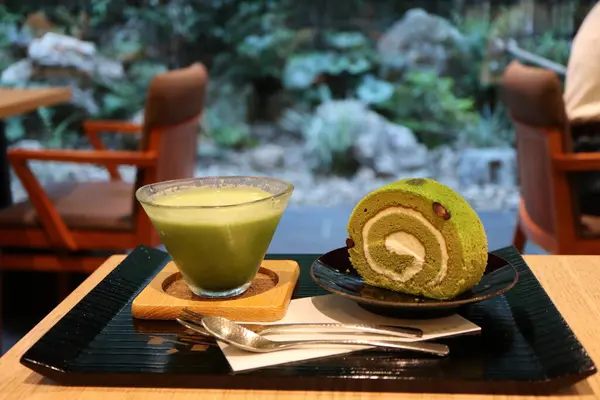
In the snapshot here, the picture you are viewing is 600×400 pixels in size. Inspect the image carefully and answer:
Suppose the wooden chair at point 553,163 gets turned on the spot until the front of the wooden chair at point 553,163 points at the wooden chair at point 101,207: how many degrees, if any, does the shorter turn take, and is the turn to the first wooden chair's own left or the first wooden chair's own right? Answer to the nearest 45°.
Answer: approximately 135° to the first wooden chair's own left

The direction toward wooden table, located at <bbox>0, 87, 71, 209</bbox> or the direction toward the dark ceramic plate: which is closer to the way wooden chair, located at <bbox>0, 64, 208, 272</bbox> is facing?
the wooden table

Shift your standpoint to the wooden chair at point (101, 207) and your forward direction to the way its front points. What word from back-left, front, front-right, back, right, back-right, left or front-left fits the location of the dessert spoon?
back-left

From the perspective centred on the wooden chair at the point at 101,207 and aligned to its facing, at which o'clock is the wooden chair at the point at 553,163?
the wooden chair at the point at 553,163 is roughly at 5 o'clock from the wooden chair at the point at 101,207.

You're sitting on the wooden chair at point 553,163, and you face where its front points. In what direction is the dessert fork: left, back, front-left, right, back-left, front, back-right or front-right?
back-right

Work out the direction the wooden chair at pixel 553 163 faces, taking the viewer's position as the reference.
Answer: facing away from the viewer and to the right of the viewer

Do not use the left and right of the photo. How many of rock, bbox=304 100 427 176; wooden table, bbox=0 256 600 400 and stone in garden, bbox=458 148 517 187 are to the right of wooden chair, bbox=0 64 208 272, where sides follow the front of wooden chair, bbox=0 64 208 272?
2

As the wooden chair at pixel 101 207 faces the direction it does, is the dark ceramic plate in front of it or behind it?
behind

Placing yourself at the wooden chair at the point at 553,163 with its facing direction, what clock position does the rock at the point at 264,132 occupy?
The rock is roughly at 9 o'clock from the wooden chair.

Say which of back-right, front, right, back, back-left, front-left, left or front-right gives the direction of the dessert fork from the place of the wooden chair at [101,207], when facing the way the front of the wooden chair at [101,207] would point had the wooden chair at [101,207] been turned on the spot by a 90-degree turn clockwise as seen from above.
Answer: back-right

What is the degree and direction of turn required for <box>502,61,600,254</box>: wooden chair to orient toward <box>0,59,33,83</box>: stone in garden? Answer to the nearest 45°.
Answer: approximately 90° to its left

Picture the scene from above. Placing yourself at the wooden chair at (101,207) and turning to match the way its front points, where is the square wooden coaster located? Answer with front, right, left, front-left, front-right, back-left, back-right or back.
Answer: back-left

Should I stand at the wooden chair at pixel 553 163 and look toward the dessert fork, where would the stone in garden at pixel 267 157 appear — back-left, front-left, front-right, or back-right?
back-right

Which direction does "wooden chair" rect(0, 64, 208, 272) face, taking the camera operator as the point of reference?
facing away from the viewer and to the left of the viewer

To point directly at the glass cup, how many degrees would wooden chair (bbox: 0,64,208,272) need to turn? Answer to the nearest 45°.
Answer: approximately 135° to its left
